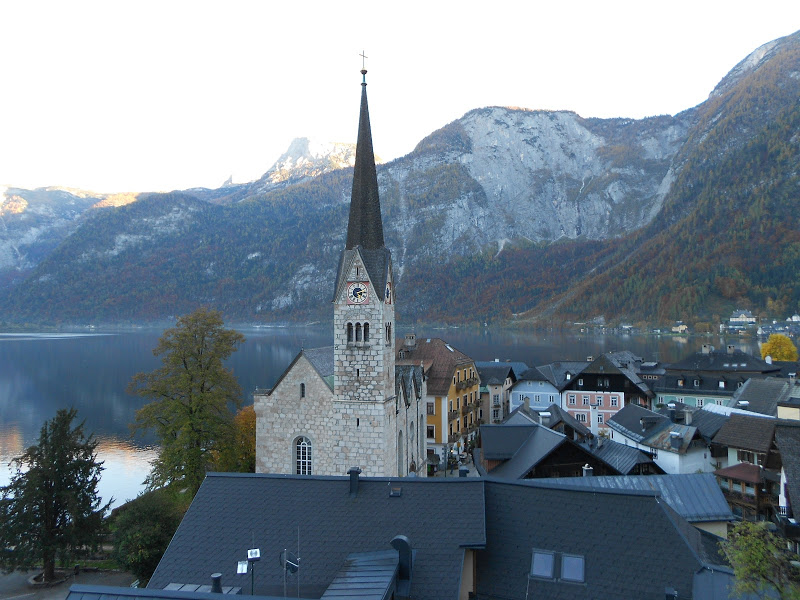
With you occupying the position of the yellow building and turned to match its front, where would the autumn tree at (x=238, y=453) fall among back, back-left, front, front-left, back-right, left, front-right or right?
right

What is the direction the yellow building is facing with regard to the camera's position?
facing the viewer and to the right of the viewer

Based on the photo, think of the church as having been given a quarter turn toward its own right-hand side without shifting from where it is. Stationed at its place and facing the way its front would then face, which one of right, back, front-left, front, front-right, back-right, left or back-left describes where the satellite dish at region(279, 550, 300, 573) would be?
left

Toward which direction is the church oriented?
toward the camera

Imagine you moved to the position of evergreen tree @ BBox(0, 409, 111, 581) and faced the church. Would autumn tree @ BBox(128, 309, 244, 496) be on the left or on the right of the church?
left

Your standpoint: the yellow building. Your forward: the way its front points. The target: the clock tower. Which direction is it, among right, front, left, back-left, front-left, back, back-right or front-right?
front-right

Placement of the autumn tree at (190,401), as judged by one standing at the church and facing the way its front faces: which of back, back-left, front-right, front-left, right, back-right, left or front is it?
back-right

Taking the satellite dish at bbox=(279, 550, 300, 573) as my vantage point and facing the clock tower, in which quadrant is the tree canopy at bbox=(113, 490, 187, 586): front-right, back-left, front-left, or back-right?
front-left

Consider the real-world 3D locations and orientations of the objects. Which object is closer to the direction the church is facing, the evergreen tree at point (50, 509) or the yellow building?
the evergreen tree

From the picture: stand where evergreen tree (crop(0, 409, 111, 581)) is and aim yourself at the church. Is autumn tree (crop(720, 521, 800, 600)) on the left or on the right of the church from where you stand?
right

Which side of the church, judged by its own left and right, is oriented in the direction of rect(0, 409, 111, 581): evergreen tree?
front

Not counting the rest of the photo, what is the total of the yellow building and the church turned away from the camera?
0

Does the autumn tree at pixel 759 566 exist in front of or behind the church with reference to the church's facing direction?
in front
